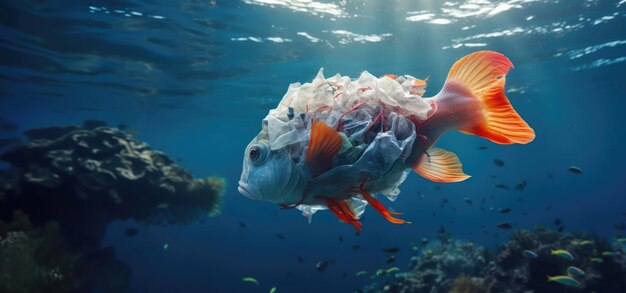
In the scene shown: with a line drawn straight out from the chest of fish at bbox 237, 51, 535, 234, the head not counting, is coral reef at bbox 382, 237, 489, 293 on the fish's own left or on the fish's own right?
on the fish's own right

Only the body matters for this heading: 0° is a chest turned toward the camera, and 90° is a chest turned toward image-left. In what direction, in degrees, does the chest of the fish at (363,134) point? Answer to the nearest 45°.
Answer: approximately 90°

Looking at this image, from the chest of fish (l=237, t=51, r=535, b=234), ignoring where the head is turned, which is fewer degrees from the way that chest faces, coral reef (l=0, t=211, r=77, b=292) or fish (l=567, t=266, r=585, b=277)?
the coral reef

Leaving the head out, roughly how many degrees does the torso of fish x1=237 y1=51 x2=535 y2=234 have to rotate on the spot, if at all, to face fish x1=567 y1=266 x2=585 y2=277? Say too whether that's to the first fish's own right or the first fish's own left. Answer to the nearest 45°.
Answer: approximately 135° to the first fish's own right
